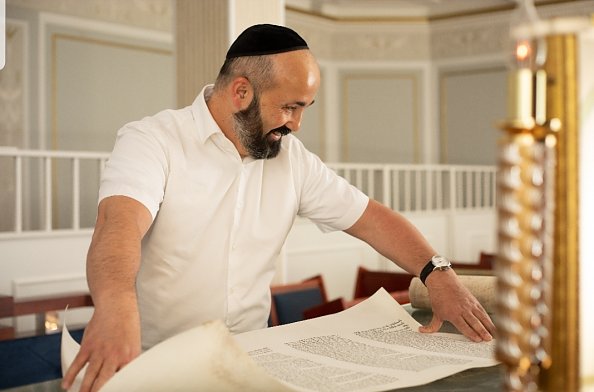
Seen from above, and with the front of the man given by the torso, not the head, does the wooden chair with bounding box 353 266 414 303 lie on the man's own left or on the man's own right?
on the man's own left

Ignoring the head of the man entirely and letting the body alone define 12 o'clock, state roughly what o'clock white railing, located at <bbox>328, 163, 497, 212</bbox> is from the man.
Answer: The white railing is roughly at 8 o'clock from the man.

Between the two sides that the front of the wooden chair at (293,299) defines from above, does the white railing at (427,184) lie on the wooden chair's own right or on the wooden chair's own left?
on the wooden chair's own left

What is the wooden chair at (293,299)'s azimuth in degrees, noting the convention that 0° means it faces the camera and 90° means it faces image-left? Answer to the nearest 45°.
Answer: approximately 315°

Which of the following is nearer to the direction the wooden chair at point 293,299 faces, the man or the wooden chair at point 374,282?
the man

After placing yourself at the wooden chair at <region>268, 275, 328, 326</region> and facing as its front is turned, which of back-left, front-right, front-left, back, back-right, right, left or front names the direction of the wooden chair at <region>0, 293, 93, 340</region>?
back-right

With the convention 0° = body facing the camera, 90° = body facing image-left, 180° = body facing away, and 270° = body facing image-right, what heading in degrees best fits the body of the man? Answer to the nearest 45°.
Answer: approximately 315°
